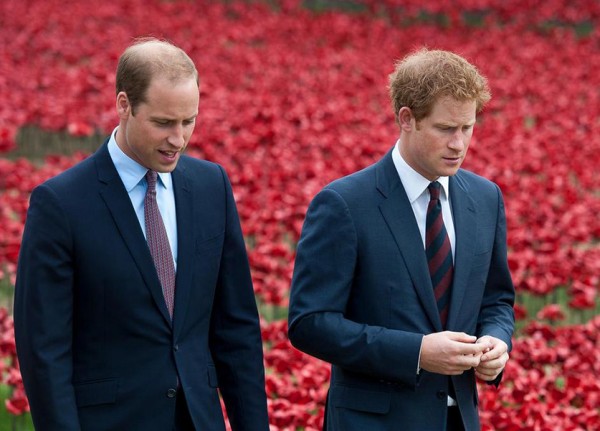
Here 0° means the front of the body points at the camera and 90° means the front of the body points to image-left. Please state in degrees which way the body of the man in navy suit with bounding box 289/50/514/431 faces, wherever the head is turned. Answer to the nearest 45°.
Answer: approximately 315°

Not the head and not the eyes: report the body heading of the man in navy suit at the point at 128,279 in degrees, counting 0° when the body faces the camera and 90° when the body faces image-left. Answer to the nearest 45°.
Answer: approximately 315°

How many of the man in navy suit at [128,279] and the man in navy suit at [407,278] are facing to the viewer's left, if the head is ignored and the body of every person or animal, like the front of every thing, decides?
0

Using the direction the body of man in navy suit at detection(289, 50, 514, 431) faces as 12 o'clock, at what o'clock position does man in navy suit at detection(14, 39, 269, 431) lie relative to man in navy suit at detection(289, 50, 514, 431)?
man in navy suit at detection(14, 39, 269, 431) is roughly at 4 o'clock from man in navy suit at detection(289, 50, 514, 431).

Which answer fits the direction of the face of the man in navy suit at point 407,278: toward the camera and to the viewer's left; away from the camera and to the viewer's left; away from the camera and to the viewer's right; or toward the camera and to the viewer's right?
toward the camera and to the viewer's right

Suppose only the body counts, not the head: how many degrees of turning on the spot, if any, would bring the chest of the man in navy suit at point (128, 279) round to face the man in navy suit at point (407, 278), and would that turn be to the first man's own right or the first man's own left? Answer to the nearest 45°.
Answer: approximately 45° to the first man's own left
